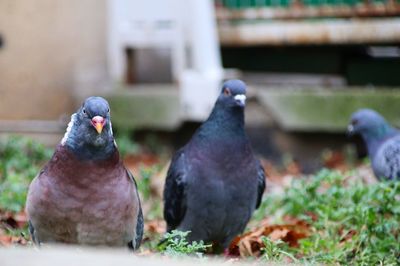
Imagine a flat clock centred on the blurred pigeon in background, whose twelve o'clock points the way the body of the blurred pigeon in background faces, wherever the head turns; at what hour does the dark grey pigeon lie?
The dark grey pigeon is roughly at 10 o'clock from the blurred pigeon in background.

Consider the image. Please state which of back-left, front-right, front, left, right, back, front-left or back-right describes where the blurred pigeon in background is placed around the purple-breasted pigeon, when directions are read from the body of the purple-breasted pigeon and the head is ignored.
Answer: back-left

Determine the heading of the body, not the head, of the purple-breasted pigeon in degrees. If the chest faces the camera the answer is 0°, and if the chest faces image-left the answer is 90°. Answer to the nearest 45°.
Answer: approximately 0°

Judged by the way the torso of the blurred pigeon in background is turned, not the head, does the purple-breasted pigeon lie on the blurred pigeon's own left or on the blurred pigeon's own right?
on the blurred pigeon's own left

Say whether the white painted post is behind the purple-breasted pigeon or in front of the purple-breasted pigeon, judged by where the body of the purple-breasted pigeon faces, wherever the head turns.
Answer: behind

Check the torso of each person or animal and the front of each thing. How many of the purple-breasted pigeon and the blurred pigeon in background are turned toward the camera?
1

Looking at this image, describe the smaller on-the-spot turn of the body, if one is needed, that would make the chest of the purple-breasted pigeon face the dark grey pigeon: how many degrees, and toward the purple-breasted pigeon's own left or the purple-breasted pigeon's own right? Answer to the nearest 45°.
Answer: approximately 135° to the purple-breasted pigeon's own left

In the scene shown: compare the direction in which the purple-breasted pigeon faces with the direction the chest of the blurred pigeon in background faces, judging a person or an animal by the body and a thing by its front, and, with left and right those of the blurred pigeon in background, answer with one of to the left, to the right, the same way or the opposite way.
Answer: to the left

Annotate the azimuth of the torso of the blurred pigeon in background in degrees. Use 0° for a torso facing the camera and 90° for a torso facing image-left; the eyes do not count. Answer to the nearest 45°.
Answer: approximately 90°

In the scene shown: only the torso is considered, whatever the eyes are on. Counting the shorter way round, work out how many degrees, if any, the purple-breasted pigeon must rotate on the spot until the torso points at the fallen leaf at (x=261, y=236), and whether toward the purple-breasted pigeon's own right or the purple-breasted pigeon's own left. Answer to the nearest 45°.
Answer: approximately 135° to the purple-breasted pigeon's own left
